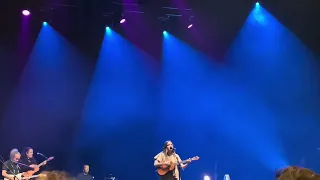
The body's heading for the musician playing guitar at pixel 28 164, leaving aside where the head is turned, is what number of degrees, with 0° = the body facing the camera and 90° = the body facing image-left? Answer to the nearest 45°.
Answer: approximately 315°

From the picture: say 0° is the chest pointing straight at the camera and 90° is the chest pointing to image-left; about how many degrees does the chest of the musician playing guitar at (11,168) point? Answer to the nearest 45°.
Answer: approximately 315°

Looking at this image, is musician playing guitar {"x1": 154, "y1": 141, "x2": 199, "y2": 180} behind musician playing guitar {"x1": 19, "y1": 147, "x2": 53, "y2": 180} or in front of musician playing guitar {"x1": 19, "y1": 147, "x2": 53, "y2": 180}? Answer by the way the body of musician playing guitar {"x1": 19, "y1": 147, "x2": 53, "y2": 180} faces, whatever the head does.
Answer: in front

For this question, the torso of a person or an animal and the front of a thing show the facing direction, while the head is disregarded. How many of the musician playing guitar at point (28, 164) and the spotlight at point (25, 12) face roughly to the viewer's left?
0
